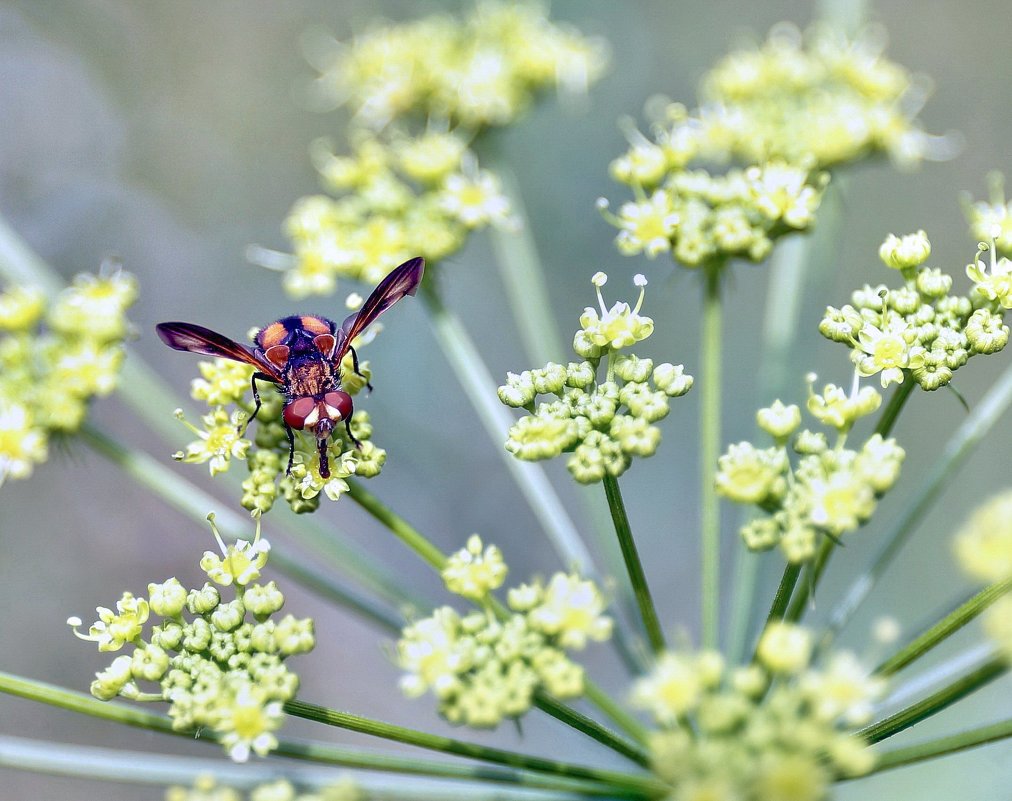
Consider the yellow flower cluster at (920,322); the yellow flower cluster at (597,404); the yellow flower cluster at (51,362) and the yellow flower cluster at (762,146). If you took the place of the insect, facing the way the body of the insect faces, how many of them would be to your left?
3

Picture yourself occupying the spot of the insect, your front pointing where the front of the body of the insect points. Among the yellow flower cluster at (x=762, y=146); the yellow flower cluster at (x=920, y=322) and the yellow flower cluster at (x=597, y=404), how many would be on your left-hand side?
3

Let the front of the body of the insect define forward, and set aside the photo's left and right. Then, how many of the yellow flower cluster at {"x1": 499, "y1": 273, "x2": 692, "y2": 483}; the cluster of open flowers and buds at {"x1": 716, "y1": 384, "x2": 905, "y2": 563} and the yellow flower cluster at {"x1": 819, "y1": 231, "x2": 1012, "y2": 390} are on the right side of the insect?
0

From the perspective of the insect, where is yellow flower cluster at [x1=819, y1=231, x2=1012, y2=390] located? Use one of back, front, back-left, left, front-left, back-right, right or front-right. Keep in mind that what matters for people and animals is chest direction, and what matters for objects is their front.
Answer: left

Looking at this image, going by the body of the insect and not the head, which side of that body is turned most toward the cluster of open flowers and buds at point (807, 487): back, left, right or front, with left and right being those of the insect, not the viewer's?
left

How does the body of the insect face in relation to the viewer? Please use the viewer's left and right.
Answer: facing the viewer

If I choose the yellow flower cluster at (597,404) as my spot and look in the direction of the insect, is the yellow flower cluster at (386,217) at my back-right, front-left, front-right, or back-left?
front-right

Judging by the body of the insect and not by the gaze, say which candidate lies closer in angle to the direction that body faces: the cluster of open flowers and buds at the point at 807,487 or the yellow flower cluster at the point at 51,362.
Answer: the cluster of open flowers and buds

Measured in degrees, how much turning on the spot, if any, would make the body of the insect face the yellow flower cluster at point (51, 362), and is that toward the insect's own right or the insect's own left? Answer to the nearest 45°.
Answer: approximately 90° to the insect's own right

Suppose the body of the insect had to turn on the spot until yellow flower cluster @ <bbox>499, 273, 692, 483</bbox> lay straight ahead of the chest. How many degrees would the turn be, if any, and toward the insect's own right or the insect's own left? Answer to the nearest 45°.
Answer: approximately 90° to the insect's own left
